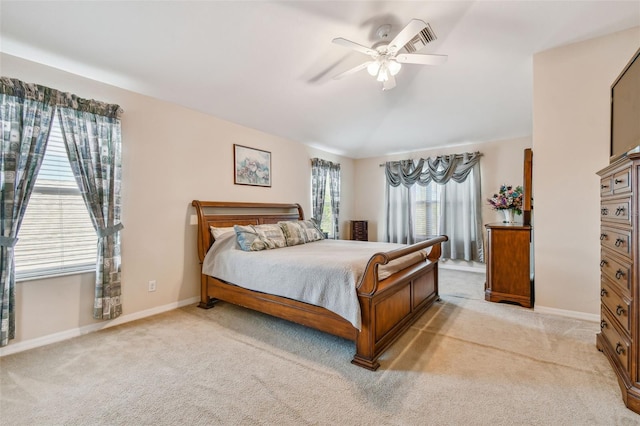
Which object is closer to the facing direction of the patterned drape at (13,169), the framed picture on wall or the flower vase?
the flower vase

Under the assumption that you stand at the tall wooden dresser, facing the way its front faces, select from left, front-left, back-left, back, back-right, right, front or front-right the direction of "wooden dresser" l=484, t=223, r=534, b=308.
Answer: front-right

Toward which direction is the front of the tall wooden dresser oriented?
to the viewer's left

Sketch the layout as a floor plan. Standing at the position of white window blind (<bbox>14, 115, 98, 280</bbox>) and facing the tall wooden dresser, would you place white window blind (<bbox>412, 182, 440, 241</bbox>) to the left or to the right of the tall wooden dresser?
left

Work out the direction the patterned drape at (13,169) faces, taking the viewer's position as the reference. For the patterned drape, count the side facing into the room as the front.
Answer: facing the viewer and to the right of the viewer

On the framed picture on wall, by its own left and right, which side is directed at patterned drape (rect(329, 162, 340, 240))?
left

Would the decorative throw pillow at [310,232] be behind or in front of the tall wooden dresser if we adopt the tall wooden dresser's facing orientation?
in front

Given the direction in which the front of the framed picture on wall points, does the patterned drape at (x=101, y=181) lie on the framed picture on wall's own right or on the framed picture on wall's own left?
on the framed picture on wall's own right

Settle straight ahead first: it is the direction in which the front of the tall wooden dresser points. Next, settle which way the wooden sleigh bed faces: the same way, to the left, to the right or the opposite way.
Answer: the opposite way
